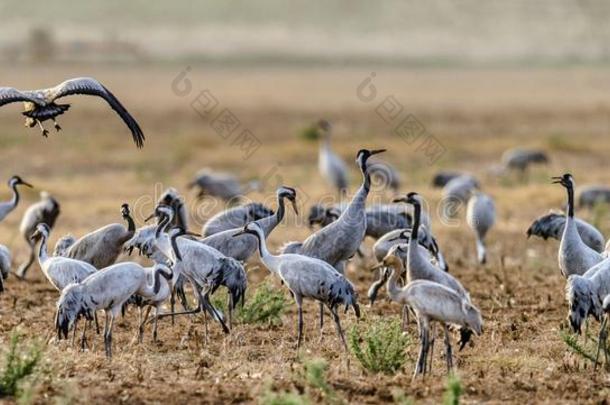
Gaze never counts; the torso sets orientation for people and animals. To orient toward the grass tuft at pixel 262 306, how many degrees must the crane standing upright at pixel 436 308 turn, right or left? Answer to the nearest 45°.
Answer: approximately 45° to its right

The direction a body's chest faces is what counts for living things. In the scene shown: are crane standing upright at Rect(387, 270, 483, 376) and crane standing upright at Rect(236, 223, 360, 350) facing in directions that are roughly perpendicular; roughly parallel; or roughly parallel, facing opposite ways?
roughly parallel

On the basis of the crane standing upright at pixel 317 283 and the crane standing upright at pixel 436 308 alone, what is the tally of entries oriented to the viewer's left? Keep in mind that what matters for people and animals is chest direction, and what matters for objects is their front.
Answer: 2

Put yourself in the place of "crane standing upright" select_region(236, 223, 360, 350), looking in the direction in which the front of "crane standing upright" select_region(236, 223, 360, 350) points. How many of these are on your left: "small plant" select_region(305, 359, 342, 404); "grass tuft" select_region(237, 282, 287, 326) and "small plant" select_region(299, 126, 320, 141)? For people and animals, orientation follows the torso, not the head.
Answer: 1

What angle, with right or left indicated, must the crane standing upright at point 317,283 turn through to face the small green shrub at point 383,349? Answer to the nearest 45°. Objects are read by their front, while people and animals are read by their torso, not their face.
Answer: approximately 135° to its left

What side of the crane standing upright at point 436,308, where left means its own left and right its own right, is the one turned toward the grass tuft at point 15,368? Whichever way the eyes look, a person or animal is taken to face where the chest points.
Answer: front

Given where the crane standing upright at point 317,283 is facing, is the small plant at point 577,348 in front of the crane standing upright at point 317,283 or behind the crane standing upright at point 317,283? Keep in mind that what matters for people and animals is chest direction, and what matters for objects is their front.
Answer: behind

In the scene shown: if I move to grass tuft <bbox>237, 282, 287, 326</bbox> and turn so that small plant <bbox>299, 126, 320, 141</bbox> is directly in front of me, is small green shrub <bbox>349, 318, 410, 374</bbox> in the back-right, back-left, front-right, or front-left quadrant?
back-right

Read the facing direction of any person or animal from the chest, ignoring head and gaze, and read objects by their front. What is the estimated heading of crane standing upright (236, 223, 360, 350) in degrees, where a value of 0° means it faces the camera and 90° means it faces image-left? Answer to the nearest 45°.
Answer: approximately 90°
